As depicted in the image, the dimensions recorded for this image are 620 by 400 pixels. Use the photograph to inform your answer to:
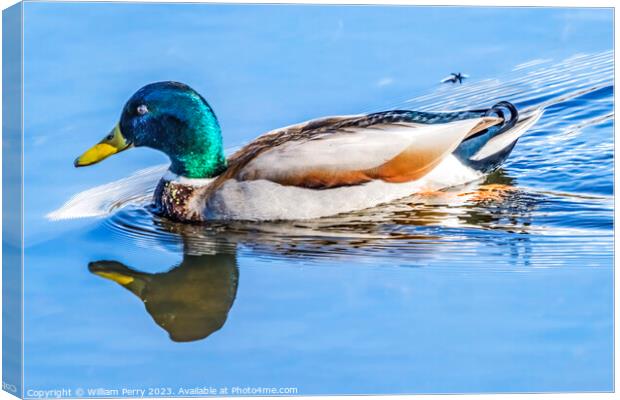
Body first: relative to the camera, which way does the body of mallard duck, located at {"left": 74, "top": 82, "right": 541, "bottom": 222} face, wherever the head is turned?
to the viewer's left
